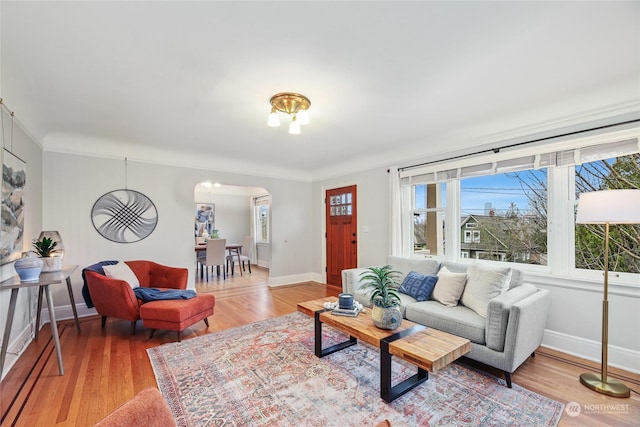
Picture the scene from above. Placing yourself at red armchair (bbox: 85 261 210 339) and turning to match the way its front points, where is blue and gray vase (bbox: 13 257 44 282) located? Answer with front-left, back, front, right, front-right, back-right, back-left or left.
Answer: right

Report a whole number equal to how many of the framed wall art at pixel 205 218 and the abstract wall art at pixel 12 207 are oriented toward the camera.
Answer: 1

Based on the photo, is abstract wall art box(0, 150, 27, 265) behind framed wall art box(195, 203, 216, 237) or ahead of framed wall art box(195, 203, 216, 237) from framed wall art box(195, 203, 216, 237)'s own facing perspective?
ahead

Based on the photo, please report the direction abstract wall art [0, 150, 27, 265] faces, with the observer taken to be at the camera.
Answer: facing to the right of the viewer

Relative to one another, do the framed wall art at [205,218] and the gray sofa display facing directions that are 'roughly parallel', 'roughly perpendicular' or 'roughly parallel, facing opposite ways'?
roughly perpendicular

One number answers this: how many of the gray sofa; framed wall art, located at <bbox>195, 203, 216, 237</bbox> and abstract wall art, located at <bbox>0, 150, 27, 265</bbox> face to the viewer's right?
1

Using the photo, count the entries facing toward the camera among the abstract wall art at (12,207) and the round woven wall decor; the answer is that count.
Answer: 1

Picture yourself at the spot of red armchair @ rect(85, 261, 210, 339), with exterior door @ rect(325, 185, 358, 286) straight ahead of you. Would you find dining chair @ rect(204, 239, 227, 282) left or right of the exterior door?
left

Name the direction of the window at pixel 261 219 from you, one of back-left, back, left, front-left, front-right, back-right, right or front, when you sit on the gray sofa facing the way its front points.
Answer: right

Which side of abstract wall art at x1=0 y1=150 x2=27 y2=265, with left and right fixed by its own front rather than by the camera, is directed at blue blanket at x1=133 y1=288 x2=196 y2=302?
front

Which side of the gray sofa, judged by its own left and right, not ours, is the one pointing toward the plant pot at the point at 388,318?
front

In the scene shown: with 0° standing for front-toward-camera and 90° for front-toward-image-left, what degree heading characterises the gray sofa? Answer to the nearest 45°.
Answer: approximately 45°

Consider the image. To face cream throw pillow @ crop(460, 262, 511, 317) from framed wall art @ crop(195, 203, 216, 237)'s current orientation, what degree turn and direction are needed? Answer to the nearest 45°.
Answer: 0° — it already faces it
